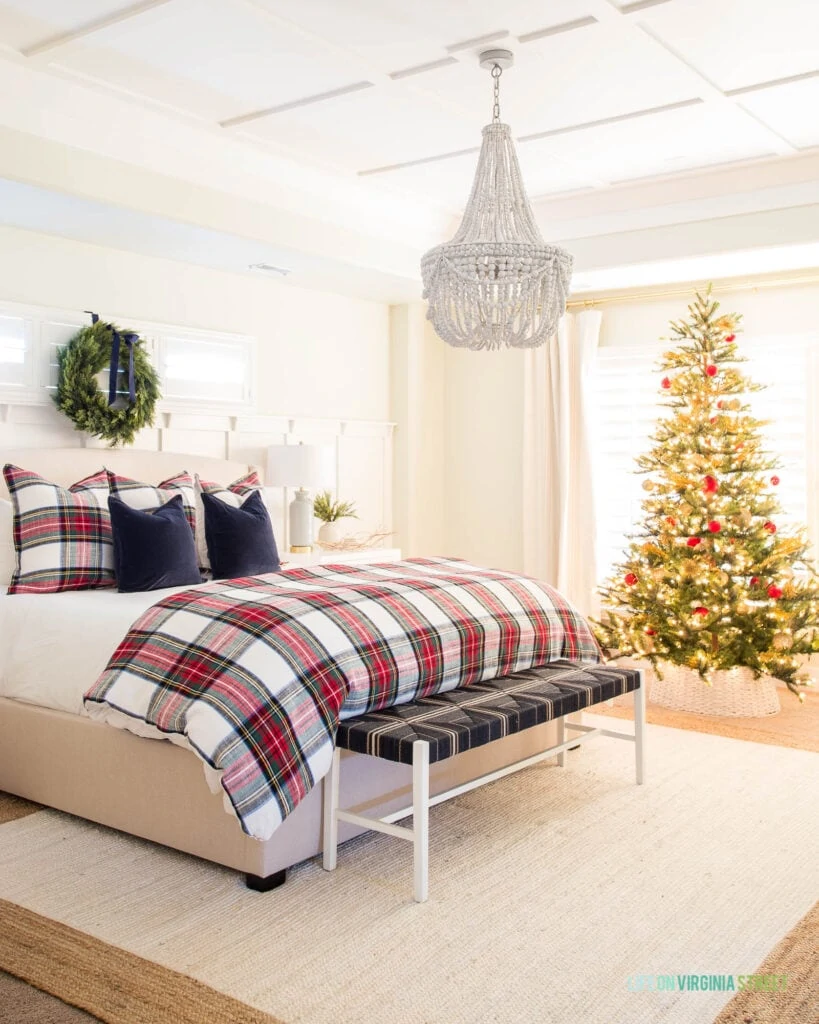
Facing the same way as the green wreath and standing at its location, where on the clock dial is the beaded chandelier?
The beaded chandelier is roughly at 12 o'clock from the green wreath.

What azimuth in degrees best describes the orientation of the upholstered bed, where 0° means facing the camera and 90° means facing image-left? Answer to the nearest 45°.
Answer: approximately 315°

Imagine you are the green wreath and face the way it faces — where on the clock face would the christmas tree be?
The christmas tree is roughly at 11 o'clock from the green wreath.

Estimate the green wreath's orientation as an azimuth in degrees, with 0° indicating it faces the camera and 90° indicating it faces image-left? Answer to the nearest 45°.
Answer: approximately 315°

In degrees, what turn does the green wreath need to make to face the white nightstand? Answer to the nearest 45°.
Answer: approximately 45° to its left

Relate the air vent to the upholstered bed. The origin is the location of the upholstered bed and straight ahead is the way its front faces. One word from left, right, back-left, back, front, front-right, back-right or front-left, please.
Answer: back-left

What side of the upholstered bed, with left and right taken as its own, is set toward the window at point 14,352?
back

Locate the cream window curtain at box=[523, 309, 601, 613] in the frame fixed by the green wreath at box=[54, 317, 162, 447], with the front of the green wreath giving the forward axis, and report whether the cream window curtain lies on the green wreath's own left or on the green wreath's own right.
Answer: on the green wreath's own left

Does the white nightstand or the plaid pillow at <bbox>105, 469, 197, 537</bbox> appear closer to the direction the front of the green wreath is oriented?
the plaid pillow
